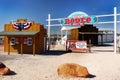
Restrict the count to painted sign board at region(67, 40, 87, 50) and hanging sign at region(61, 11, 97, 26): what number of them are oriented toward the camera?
2

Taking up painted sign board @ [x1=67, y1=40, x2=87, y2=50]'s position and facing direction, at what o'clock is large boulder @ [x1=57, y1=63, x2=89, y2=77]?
The large boulder is roughly at 12 o'clock from the painted sign board.

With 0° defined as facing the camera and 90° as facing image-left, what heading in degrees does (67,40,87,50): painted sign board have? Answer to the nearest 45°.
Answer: approximately 0°

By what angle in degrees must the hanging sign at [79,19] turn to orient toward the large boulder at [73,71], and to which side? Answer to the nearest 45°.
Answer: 0° — it already faces it

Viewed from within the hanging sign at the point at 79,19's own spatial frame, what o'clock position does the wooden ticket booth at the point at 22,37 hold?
The wooden ticket booth is roughly at 2 o'clock from the hanging sign.
